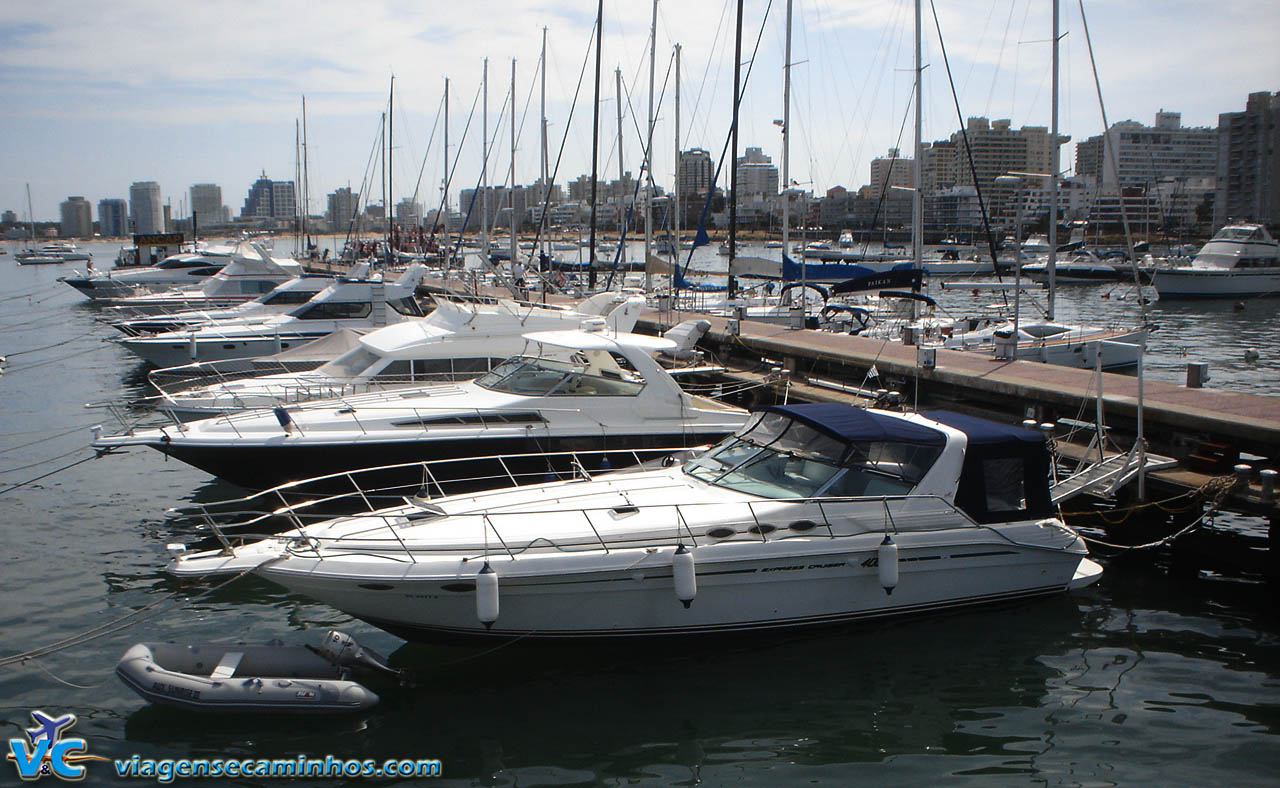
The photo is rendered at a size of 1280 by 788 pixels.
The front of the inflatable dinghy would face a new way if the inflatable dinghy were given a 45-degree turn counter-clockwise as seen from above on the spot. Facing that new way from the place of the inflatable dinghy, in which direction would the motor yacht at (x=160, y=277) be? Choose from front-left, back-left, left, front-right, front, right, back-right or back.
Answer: back-right

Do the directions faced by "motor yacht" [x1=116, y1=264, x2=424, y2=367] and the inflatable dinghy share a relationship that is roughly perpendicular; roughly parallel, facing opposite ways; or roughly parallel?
roughly parallel

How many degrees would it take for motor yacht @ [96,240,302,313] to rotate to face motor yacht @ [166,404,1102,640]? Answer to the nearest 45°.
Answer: approximately 90° to its left

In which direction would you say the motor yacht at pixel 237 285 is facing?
to the viewer's left

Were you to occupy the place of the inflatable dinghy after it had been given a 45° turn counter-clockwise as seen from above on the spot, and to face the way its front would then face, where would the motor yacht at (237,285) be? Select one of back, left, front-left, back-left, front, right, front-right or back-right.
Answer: back-right

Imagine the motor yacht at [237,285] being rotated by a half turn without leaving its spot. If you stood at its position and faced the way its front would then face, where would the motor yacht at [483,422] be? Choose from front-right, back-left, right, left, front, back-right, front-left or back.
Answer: right

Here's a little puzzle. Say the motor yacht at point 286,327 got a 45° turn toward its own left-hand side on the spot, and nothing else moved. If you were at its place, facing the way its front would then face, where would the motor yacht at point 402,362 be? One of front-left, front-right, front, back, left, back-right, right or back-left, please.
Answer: front-left

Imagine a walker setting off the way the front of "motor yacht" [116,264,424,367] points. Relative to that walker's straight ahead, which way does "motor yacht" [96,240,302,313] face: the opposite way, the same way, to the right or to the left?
the same way

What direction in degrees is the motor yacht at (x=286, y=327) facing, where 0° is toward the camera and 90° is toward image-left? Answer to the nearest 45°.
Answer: approximately 90°

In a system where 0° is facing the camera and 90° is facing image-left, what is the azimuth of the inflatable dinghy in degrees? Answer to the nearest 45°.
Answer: approximately 90°

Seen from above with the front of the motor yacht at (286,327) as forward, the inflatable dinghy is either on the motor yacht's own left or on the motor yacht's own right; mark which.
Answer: on the motor yacht's own left

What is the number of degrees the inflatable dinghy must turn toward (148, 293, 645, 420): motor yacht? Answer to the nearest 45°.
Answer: approximately 90° to its right
